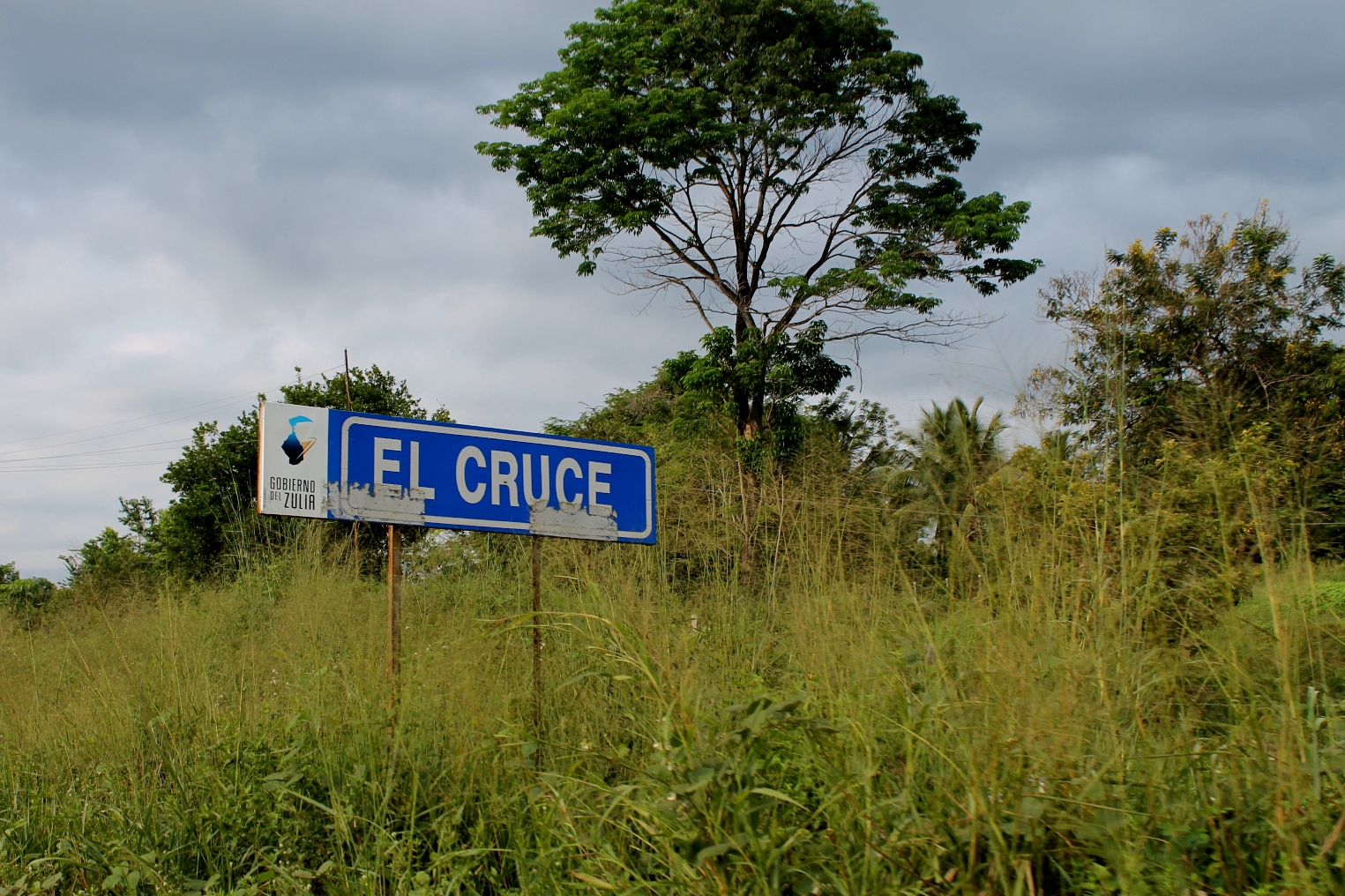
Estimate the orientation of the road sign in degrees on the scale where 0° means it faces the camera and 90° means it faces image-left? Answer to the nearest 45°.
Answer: approximately 315°
